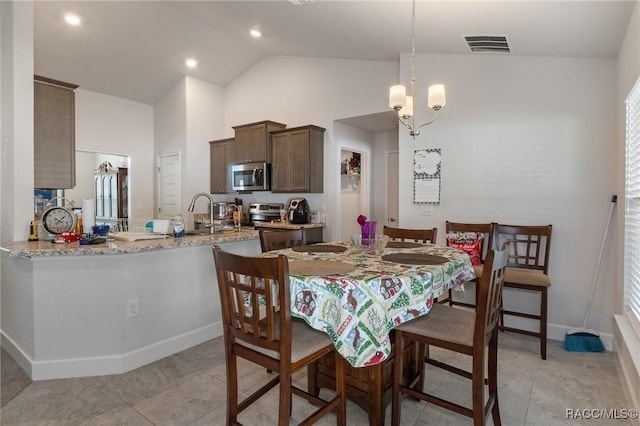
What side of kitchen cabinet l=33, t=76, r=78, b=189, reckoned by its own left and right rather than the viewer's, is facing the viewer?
right

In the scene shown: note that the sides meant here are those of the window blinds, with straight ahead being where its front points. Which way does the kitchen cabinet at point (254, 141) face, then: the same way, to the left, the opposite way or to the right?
to the left

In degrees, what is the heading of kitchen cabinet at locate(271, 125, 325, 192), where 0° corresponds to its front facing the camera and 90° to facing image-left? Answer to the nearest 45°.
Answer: approximately 45°

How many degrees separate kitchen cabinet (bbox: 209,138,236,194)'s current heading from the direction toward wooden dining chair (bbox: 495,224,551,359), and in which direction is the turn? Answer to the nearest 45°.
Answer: approximately 90° to its left

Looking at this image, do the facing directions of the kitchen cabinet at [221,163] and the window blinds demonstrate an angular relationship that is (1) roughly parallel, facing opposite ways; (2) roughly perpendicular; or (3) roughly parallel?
roughly perpendicular

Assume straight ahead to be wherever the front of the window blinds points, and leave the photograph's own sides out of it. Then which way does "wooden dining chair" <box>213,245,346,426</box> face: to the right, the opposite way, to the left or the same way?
to the right

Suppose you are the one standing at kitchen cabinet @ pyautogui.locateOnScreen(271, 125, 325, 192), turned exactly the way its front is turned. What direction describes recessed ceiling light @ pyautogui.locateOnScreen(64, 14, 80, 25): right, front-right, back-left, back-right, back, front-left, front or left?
front-right

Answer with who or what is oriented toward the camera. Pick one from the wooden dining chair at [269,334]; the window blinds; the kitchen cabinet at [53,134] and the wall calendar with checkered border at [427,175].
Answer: the wall calendar with checkered border

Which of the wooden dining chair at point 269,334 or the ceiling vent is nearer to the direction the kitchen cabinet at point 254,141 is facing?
the wooden dining chair

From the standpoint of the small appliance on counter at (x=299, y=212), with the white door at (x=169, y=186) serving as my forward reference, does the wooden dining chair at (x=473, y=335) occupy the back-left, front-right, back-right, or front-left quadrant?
back-left

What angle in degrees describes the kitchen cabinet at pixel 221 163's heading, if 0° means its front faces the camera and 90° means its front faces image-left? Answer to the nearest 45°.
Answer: approximately 45°

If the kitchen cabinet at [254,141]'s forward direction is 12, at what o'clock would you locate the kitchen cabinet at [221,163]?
the kitchen cabinet at [221,163] is roughly at 3 o'clock from the kitchen cabinet at [254,141].

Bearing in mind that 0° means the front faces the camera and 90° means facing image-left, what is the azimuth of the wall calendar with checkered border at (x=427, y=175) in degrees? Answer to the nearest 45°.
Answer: approximately 0°

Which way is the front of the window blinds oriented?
to the viewer's left

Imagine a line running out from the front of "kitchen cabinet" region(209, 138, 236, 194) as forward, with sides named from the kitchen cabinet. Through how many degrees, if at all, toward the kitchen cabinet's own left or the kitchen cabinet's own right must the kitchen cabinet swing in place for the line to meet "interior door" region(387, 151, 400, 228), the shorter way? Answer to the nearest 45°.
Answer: approximately 90° to the kitchen cabinet's own left

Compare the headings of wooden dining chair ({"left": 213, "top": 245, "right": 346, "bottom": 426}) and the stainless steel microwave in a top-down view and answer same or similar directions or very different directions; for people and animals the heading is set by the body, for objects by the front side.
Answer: very different directions
